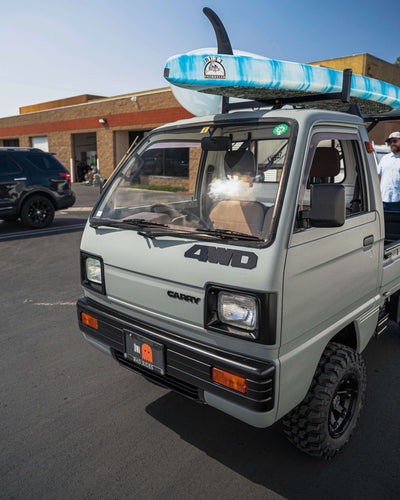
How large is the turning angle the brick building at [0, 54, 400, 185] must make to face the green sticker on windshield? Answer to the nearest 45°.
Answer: approximately 45° to its left

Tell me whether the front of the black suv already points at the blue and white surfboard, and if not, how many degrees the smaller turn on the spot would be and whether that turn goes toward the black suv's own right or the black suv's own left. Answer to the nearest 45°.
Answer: approximately 90° to the black suv's own left

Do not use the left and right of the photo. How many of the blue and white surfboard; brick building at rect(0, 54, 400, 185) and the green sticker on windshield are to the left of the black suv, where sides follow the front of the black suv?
2

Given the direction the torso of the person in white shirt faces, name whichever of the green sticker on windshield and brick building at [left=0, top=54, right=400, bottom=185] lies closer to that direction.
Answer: the green sticker on windshield

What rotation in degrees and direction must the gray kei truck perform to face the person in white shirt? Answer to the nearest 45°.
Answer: approximately 180°

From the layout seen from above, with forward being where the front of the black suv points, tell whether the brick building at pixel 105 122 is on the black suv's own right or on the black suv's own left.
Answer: on the black suv's own right

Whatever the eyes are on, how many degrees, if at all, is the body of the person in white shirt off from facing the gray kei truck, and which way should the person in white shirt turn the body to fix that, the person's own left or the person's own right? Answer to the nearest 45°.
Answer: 0° — they already face it

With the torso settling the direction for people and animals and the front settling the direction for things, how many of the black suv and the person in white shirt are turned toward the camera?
1

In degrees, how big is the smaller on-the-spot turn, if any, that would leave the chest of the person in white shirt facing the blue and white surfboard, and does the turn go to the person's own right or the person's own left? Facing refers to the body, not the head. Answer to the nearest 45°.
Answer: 0° — they already face it

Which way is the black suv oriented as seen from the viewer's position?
to the viewer's left
